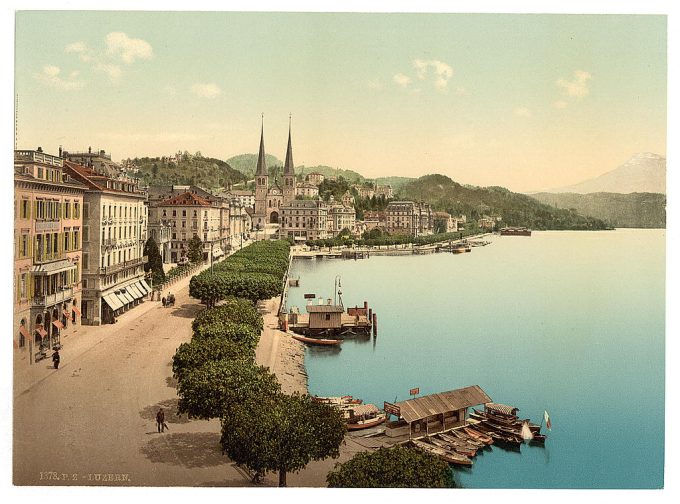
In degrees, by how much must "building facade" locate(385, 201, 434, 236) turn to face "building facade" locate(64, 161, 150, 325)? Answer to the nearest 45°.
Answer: approximately 45° to its right

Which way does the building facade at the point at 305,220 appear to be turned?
toward the camera

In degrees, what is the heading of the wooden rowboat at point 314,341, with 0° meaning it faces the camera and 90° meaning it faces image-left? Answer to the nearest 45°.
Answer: approximately 90°

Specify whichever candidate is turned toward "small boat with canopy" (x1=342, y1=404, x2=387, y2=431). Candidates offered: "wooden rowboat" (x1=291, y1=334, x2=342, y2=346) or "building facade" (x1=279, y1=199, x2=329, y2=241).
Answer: the building facade

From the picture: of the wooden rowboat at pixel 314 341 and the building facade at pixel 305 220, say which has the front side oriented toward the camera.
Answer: the building facade

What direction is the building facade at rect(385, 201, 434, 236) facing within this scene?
toward the camera

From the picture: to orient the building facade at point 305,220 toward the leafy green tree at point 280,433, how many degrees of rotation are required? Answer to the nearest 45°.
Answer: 0° — it already faces it

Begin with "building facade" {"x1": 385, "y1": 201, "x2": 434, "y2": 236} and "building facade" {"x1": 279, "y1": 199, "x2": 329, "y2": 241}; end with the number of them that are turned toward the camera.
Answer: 2

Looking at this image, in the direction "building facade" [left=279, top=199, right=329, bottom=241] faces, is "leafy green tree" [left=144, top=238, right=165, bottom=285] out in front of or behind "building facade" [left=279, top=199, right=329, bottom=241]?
in front

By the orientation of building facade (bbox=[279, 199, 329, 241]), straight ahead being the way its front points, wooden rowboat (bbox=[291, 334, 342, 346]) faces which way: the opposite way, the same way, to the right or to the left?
to the right
